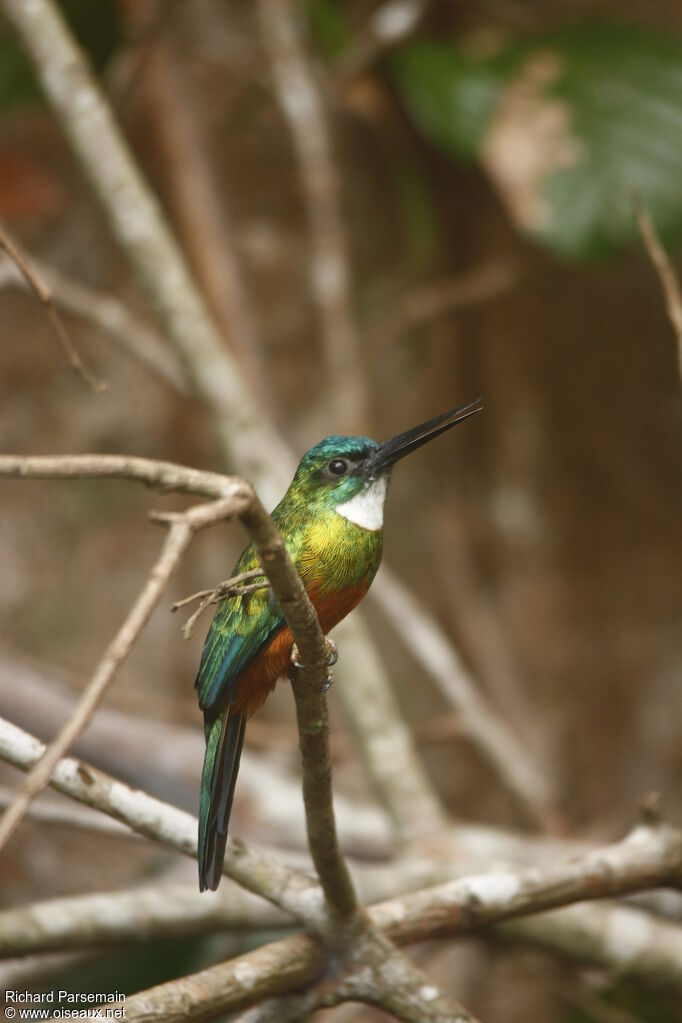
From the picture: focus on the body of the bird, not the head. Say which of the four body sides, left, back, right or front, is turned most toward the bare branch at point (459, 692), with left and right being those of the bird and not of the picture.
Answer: left

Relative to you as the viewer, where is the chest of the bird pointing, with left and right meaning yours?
facing to the right of the viewer
